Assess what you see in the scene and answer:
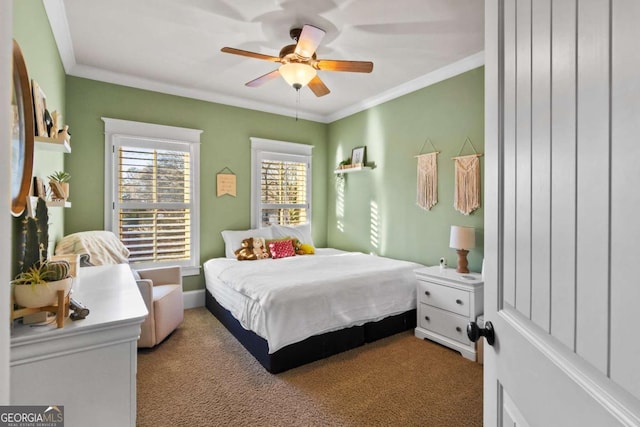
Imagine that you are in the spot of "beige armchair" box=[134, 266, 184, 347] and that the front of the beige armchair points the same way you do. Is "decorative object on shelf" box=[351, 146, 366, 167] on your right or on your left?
on your left

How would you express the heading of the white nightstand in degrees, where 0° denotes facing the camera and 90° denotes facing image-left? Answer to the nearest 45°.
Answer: approximately 45°

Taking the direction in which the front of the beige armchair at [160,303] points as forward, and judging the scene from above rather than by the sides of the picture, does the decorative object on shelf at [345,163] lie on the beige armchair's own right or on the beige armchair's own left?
on the beige armchair's own left

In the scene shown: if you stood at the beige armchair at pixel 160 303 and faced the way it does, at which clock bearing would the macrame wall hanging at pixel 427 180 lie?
The macrame wall hanging is roughly at 11 o'clock from the beige armchair.

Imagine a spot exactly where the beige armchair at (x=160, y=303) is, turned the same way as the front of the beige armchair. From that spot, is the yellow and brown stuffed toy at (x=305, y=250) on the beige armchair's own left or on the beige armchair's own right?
on the beige armchair's own left

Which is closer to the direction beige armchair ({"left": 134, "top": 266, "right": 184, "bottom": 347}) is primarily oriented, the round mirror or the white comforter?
the white comforter

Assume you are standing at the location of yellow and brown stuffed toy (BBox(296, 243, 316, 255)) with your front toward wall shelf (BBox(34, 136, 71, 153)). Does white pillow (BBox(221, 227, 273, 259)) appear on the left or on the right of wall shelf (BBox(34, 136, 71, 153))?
right

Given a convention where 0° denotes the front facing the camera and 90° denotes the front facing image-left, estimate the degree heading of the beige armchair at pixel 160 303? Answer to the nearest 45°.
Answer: approximately 315°

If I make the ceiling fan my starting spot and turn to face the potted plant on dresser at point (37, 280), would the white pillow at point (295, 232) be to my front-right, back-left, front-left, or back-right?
back-right

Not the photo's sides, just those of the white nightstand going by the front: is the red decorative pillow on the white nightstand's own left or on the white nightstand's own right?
on the white nightstand's own right

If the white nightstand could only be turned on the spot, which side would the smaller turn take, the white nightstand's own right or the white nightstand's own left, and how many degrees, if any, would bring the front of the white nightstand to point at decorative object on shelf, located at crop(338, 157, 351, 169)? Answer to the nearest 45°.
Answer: approximately 90° to the white nightstand's own right

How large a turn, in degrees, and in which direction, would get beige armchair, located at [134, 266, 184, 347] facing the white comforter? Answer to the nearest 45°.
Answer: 0° — it already faces it

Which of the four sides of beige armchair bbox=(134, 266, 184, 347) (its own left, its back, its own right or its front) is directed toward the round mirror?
right
